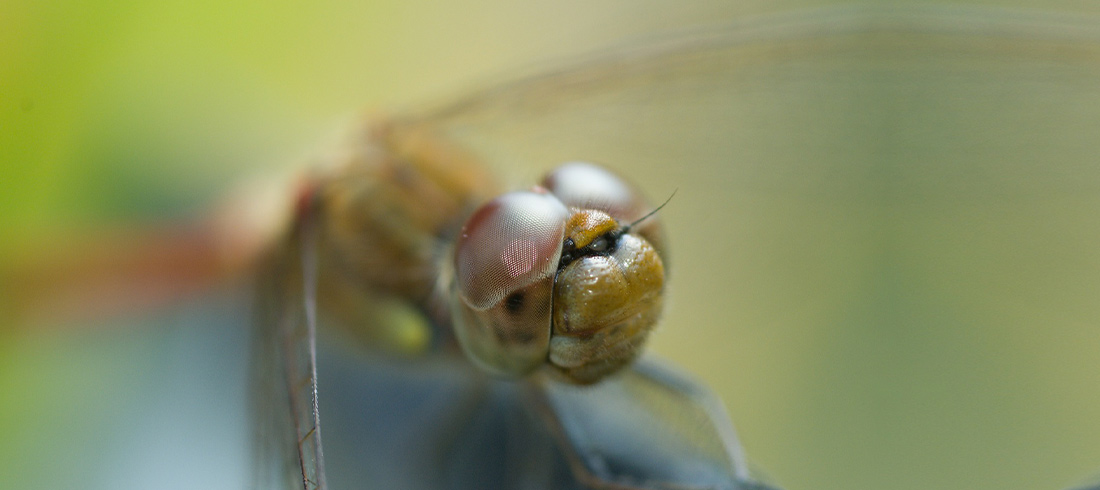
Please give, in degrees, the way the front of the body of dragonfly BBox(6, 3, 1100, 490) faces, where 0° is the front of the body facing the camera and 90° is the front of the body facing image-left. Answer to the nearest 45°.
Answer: approximately 315°
